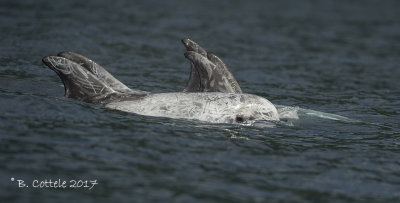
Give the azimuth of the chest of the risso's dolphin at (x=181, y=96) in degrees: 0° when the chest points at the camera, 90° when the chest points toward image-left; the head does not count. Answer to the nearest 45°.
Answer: approximately 270°
